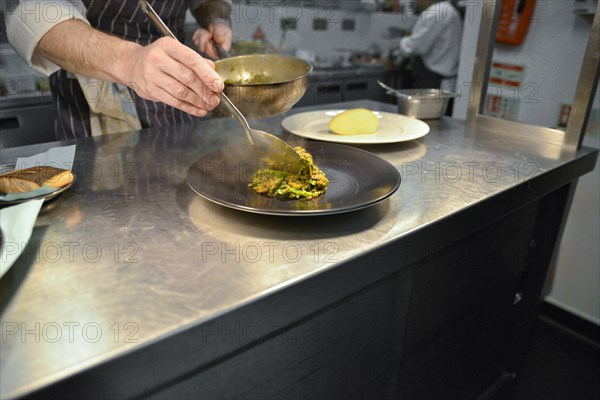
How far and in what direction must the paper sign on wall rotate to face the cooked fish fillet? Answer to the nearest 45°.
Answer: approximately 45° to its right

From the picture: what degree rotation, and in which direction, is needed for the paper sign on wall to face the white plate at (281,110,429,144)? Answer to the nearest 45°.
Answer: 0° — it already faces it

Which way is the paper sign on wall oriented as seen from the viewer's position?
toward the camera

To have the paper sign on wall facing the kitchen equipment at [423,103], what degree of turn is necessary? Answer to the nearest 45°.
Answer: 0° — it already faces it

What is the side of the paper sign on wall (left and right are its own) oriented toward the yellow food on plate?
front

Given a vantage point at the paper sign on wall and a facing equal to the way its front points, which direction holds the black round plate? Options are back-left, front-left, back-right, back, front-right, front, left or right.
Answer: front
